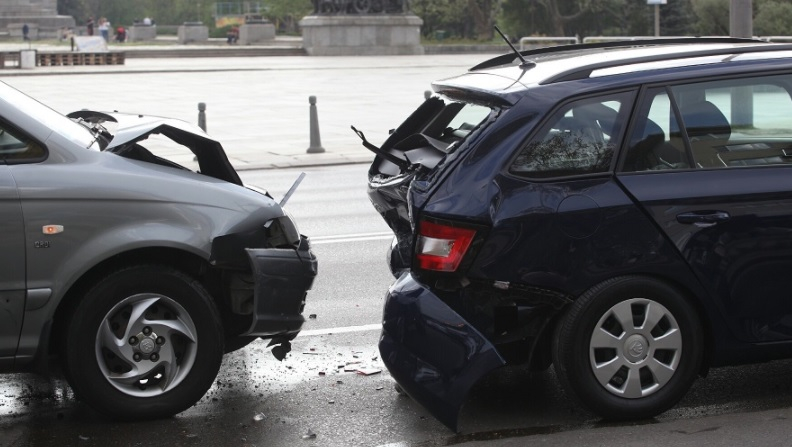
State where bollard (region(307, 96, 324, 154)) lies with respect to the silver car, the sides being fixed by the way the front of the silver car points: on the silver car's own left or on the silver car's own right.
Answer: on the silver car's own left

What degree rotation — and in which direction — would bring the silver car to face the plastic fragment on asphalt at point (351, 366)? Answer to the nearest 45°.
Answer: approximately 45° to its left

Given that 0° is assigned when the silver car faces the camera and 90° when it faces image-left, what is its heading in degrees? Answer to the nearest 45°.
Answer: approximately 270°

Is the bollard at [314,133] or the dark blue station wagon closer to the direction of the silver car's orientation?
the dark blue station wagon

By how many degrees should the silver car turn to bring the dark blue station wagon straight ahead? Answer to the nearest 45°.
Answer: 0° — it already faces it
